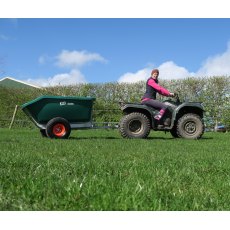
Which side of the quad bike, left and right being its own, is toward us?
right

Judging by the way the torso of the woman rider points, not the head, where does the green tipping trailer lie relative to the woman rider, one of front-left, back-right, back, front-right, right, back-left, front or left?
back

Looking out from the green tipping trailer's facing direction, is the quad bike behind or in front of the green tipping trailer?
in front

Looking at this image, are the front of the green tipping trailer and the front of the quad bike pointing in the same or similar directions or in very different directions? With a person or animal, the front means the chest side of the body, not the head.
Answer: same or similar directions

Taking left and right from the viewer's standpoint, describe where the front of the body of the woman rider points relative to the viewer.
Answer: facing to the right of the viewer

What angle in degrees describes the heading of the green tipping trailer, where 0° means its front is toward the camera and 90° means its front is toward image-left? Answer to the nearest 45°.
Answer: approximately 270°

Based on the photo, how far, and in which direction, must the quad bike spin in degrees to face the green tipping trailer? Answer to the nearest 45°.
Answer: approximately 180°

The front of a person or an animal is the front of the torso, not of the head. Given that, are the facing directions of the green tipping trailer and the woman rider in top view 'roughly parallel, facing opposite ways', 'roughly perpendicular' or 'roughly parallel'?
roughly parallel

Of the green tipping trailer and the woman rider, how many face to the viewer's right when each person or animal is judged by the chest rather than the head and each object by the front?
2
